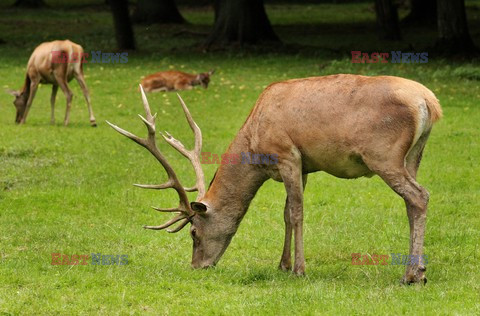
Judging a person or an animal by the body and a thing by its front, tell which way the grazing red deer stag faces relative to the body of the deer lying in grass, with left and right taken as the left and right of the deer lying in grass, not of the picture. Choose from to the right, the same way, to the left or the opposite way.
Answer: the opposite way

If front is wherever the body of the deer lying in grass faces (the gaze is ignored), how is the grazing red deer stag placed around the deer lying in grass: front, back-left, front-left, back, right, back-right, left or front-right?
right

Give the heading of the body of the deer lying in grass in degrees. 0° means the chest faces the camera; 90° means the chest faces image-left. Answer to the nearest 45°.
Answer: approximately 270°

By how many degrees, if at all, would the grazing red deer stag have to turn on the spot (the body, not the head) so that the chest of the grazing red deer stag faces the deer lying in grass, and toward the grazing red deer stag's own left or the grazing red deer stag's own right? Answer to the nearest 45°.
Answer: approximately 90° to the grazing red deer stag's own right

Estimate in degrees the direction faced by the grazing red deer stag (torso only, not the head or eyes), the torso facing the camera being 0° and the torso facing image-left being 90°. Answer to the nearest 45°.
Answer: approximately 90°

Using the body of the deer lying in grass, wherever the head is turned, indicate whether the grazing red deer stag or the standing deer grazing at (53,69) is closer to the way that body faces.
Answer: the grazing red deer stag

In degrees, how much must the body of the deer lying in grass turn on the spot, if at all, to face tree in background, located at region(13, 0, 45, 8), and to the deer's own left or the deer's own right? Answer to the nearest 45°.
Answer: approximately 90° to the deer's own left

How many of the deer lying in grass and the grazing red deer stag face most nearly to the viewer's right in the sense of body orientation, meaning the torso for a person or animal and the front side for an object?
1
